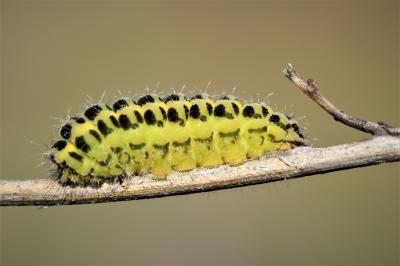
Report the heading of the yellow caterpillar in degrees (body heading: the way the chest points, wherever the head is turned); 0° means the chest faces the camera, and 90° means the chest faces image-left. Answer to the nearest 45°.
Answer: approximately 90°
